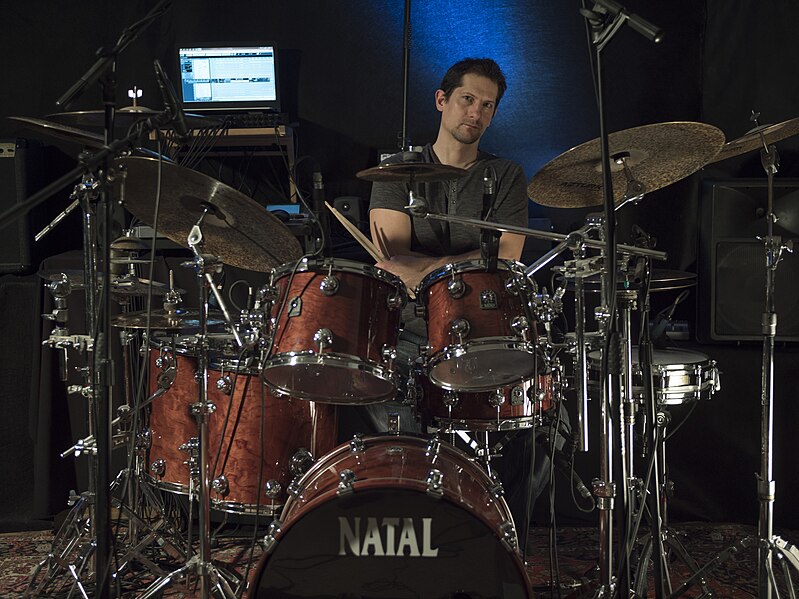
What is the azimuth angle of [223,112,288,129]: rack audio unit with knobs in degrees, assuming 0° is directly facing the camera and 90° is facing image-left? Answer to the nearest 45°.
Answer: approximately 0°

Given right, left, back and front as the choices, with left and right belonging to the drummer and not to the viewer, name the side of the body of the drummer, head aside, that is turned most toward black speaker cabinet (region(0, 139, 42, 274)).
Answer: right

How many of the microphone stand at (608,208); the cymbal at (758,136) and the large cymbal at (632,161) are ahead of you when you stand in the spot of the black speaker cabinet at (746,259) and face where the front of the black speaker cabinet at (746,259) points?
3

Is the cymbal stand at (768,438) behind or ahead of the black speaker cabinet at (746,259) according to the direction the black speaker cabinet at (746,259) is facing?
ahead

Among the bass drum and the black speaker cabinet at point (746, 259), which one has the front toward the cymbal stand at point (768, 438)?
the black speaker cabinet

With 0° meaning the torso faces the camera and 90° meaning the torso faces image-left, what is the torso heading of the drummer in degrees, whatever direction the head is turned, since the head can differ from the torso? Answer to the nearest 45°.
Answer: approximately 0°
